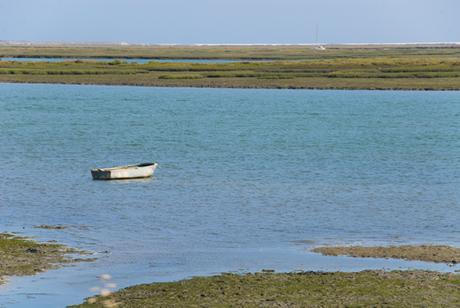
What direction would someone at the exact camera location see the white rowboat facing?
facing away from the viewer and to the right of the viewer
